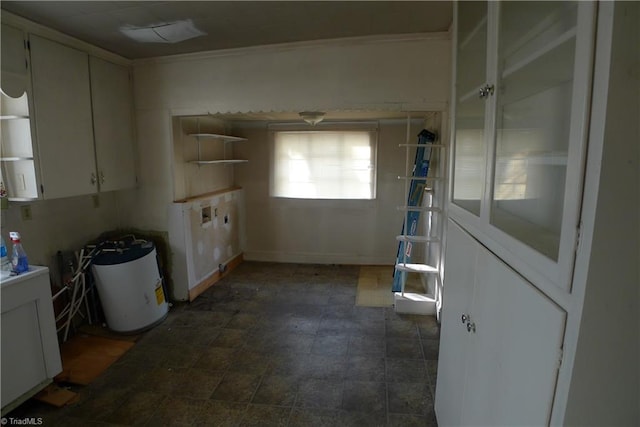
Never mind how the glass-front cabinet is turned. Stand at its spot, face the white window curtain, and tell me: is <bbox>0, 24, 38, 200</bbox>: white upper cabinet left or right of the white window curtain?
left

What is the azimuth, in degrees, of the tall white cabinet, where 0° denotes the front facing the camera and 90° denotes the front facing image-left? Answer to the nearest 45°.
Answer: approximately 45°

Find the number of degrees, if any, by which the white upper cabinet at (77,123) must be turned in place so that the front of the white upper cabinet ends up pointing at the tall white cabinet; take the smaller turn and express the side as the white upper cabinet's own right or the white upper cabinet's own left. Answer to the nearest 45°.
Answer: approximately 45° to the white upper cabinet's own right

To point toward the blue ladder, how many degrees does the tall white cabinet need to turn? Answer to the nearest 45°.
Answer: approximately 90° to its right

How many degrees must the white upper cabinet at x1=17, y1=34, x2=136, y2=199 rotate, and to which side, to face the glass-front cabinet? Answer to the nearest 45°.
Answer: approximately 45° to its right

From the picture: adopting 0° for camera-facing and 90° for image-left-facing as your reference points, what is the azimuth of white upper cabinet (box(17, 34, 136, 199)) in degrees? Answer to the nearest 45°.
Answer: approximately 315°

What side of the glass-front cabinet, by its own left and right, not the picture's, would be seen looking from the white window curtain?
right

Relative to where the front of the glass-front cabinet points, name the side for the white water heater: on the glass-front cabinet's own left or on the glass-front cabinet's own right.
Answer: on the glass-front cabinet's own right

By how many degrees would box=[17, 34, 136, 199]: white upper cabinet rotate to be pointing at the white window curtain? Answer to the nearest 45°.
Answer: approximately 45° to its left

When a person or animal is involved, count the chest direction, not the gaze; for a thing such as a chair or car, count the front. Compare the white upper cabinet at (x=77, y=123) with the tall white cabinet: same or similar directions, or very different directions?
very different directions

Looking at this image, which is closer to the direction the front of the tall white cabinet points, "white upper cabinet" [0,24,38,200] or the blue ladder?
the white upper cabinet

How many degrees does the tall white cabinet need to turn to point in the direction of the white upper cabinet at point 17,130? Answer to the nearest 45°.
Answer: approximately 45° to its right
